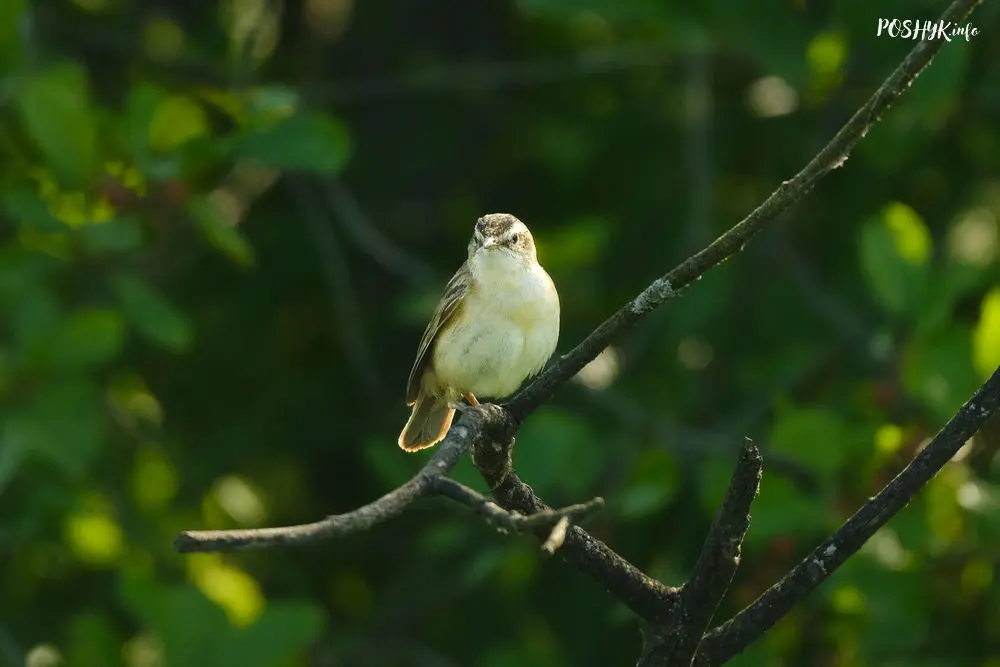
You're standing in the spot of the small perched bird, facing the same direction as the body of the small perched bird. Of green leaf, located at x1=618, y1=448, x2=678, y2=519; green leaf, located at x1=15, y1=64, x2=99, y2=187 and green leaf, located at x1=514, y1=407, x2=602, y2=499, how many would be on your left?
2

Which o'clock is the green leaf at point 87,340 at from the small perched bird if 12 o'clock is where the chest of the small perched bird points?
The green leaf is roughly at 5 o'clock from the small perched bird.

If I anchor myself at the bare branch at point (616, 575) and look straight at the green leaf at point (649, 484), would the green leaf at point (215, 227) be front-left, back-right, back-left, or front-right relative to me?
front-left

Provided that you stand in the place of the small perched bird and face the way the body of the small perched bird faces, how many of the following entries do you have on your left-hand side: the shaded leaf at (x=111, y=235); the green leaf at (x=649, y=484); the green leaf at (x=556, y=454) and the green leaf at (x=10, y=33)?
2

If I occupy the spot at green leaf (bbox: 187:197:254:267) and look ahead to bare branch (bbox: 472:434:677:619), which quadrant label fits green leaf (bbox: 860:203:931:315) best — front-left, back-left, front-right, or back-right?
front-left

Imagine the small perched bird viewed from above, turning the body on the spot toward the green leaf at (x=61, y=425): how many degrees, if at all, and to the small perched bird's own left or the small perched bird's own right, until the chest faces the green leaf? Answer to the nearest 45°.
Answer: approximately 135° to the small perched bird's own right

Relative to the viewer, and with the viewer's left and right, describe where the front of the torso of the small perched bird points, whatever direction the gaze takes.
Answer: facing the viewer and to the right of the viewer

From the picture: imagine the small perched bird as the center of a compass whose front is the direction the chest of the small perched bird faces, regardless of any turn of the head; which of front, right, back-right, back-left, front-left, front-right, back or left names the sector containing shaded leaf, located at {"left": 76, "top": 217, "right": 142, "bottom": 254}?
back-right

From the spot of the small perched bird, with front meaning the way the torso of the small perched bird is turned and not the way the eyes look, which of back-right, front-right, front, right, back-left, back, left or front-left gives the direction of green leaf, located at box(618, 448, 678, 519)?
left

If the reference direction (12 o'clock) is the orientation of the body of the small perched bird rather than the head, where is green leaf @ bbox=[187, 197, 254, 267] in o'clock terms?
The green leaf is roughly at 5 o'clock from the small perched bird.

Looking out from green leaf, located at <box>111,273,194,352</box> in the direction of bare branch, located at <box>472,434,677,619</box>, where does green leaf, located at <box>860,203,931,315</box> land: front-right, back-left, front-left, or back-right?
front-left
